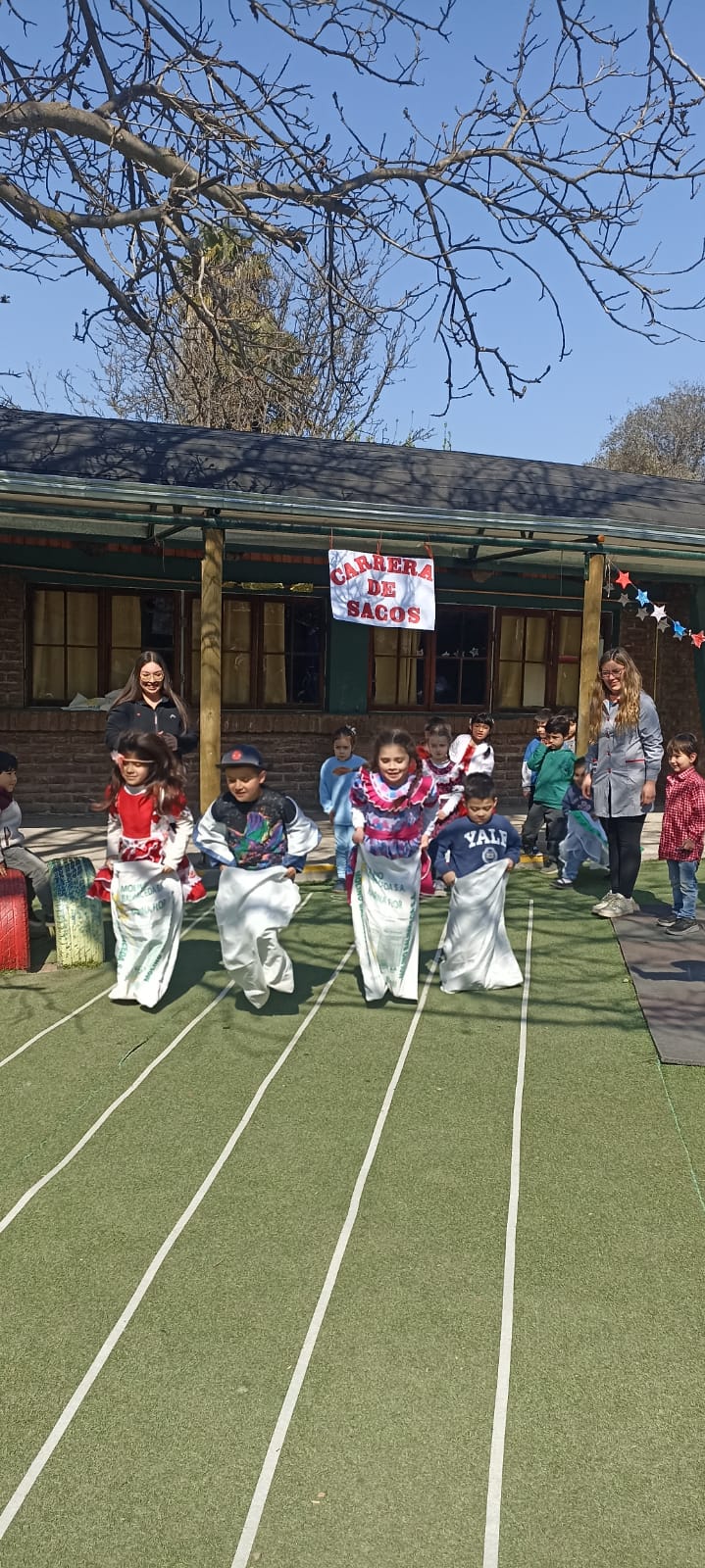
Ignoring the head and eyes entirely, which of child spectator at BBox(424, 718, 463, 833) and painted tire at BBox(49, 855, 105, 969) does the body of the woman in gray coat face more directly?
the painted tire

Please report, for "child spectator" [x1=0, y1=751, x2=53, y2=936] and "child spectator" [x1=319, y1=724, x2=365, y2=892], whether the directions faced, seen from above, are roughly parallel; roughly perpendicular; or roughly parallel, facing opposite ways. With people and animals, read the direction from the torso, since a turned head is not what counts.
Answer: roughly perpendicular

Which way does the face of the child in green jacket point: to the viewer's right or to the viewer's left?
to the viewer's left

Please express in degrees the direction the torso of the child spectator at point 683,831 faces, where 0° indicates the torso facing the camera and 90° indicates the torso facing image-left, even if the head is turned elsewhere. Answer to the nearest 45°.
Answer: approximately 45°

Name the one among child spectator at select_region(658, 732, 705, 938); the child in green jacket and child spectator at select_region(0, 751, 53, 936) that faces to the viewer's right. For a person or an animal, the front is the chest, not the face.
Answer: child spectator at select_region(0, 751, 53, 936)

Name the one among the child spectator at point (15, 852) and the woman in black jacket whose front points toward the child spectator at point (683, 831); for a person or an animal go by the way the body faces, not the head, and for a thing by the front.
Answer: the child spectator at point (15, 852)

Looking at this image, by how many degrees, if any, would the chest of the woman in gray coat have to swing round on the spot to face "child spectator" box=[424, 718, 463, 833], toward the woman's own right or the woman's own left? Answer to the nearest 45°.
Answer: approximately 90° to the woman's own right

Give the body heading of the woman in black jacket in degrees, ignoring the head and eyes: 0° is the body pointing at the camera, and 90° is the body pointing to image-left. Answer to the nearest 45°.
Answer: approximately 0°
